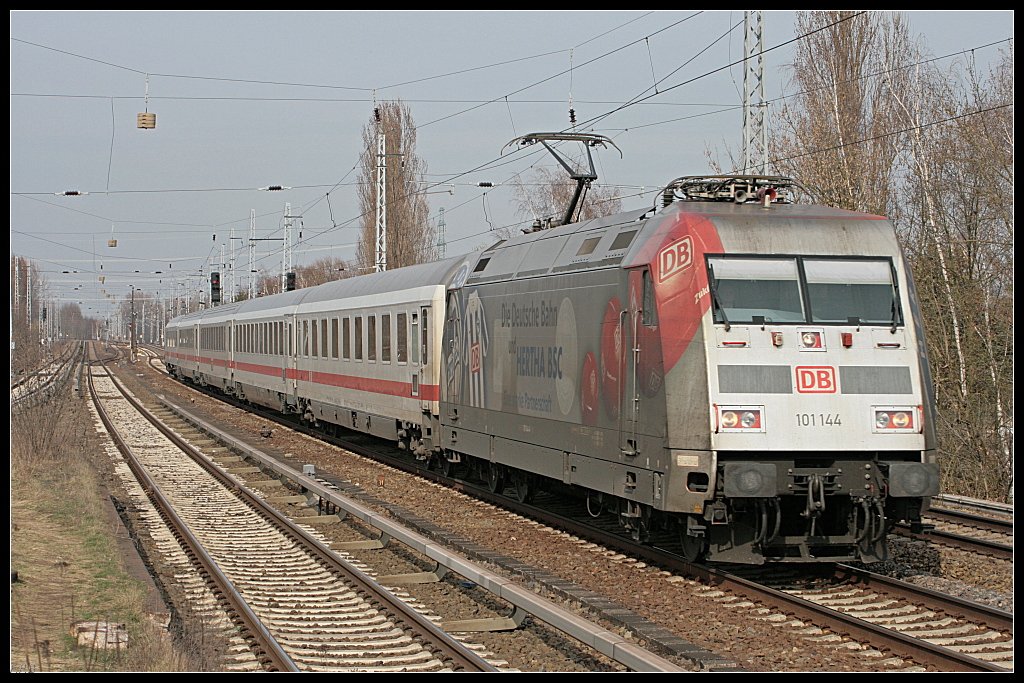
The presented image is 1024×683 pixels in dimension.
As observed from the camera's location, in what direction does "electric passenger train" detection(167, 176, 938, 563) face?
facing the viewer and to the right of the viewer

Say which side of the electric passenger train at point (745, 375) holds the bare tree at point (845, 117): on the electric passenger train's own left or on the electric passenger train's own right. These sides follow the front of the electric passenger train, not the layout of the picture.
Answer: on the electric passenger train's own left

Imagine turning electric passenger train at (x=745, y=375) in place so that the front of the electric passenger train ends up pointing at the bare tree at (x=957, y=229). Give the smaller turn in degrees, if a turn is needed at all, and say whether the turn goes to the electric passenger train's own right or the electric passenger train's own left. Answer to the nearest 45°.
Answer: approximately 90° to the electric passenger train's own left

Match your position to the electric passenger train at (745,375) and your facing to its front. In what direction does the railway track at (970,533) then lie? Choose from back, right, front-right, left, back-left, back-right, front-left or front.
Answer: left
